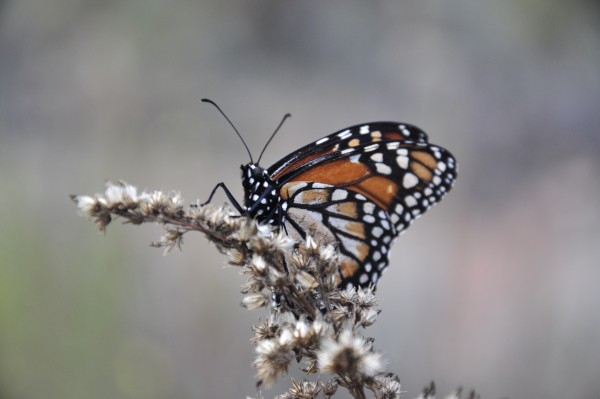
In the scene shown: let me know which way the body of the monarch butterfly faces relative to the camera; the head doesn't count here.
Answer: to the viewer's left
